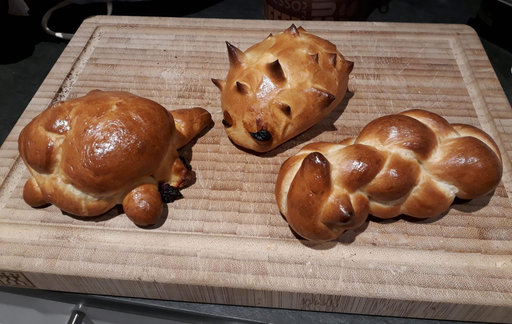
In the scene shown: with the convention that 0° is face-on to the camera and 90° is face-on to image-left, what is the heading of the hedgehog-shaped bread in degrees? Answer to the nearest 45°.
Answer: approximately 45°
